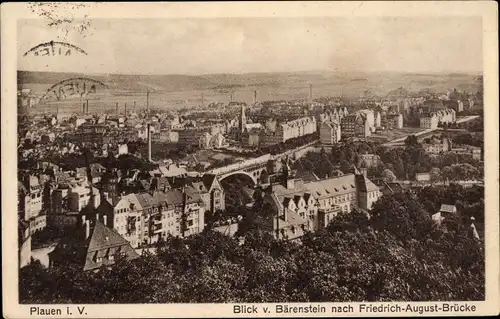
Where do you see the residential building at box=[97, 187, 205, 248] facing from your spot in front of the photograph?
facing the viewer and to the right of the viewer

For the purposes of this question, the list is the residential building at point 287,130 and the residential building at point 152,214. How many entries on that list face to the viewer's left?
0

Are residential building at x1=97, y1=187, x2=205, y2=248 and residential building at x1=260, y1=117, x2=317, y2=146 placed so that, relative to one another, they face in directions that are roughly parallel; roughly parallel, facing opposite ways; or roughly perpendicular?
roughly parallel

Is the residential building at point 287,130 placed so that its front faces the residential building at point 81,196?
no
